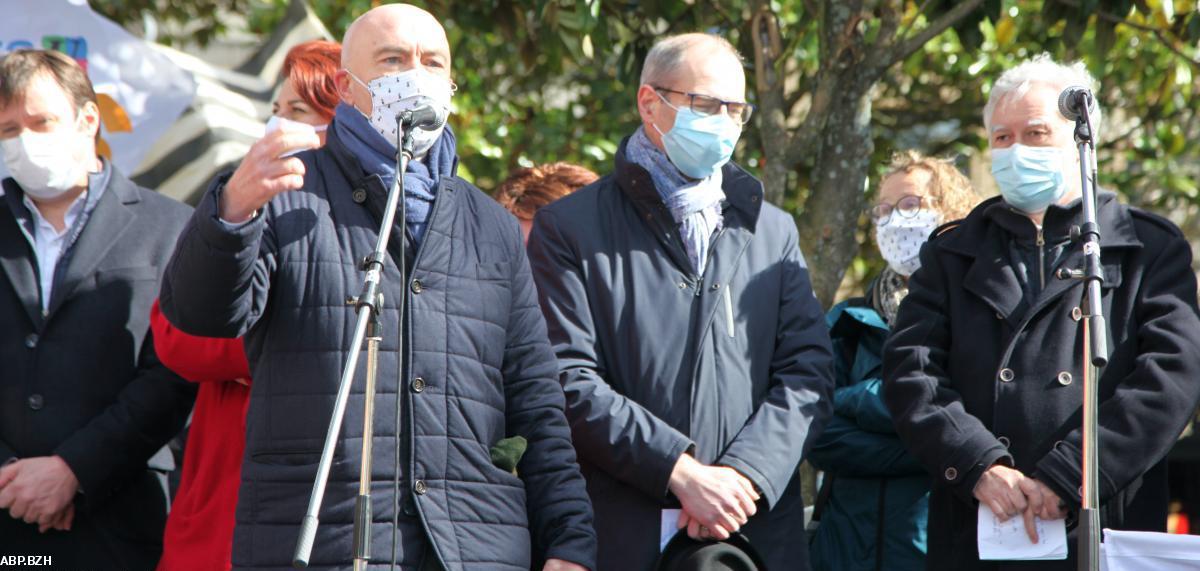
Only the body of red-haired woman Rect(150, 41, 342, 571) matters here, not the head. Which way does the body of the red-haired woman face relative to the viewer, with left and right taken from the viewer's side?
facing the viewer and to the left of the viewer

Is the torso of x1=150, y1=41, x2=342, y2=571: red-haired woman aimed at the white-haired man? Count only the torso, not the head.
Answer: no

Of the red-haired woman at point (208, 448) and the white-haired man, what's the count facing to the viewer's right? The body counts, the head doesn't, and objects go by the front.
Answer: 0

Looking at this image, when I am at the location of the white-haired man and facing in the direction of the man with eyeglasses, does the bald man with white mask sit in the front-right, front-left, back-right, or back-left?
front-left

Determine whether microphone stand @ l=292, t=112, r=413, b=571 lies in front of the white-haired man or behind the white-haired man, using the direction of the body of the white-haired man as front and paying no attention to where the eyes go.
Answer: in front

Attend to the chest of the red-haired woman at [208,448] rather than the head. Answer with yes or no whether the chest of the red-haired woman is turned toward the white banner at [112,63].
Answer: no

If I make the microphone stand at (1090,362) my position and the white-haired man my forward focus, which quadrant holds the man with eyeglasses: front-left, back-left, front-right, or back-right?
front-left

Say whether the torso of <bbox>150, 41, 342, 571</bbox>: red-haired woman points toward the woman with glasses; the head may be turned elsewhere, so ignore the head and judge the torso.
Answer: no

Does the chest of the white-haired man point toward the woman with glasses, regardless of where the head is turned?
no

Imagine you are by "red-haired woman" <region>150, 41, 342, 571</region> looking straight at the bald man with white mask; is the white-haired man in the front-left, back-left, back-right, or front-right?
front-left

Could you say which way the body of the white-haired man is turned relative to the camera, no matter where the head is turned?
toward the camera

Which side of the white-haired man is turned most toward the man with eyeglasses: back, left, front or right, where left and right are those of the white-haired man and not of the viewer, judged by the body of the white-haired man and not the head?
right

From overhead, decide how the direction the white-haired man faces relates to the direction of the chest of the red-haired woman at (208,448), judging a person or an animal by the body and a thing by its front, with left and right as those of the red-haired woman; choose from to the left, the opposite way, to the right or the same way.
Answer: the same way

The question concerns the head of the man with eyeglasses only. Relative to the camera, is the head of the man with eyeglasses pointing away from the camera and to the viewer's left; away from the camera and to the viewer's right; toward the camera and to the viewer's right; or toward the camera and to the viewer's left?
toward the camera and to the viewer's right
